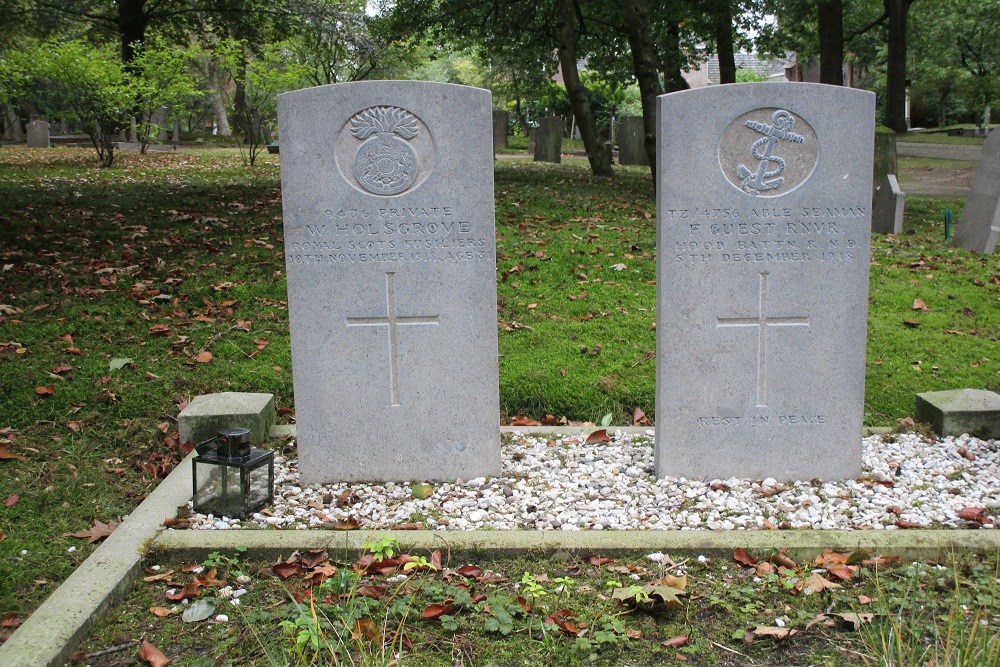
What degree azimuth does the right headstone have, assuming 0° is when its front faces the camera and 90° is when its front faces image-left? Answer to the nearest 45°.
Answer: approximately 0°

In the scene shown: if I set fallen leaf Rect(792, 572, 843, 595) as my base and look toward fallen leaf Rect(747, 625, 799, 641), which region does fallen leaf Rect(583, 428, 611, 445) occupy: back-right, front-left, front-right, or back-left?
back-right

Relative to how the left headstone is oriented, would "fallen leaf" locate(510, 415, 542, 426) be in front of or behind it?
behind

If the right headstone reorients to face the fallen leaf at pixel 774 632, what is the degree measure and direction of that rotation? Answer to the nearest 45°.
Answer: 0° — it already faces it

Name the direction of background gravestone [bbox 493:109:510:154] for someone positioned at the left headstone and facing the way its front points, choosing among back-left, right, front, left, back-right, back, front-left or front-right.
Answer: back

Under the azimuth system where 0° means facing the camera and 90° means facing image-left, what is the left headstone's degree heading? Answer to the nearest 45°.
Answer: approximately 0°

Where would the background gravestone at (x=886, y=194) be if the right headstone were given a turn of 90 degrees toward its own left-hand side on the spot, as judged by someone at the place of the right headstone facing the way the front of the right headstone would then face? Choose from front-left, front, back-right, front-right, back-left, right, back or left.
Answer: left

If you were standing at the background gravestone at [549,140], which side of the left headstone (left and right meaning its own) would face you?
back

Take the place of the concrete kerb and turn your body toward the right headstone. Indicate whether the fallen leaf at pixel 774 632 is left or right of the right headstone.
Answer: right

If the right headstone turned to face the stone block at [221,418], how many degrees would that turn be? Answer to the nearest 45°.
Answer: approximately 90° to its right

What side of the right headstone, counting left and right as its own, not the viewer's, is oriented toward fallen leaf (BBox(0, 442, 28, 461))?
right

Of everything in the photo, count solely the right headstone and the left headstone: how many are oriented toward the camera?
2
